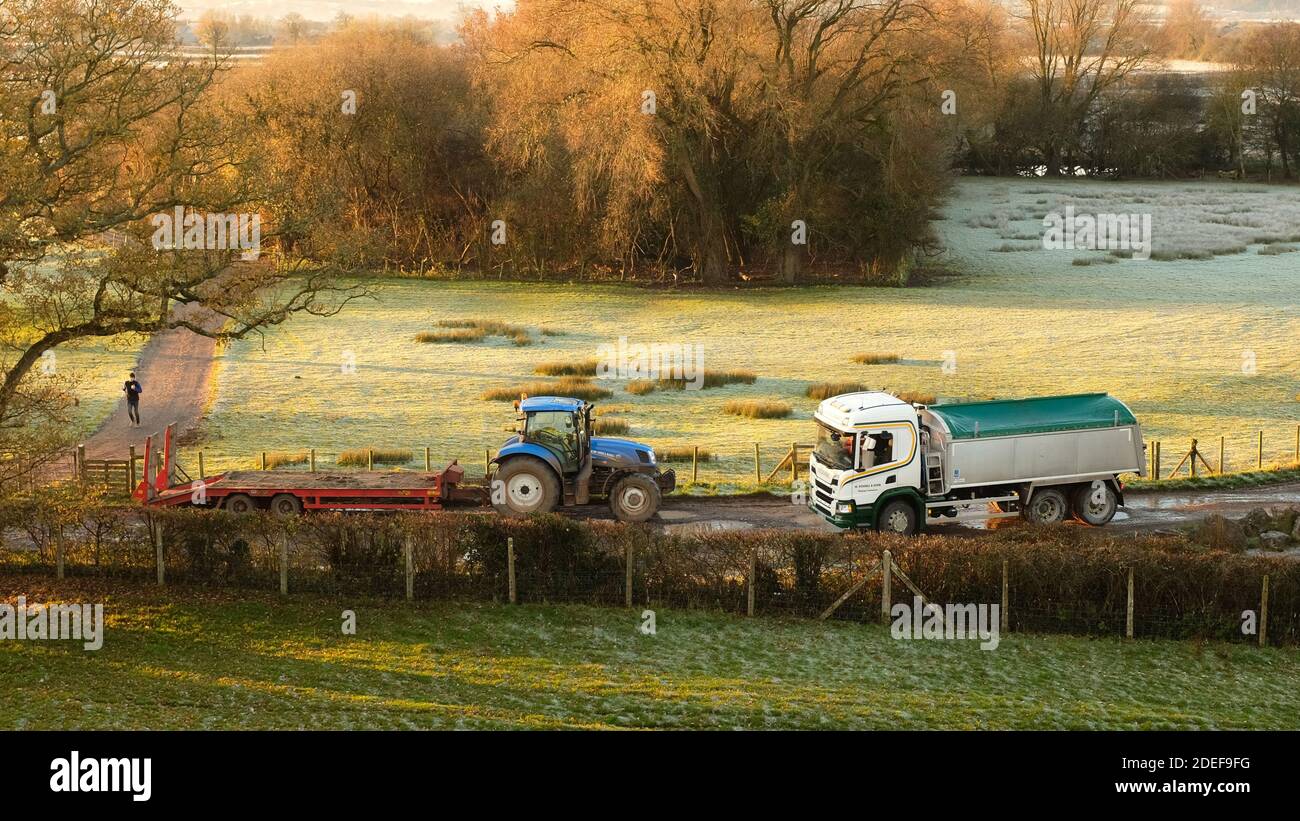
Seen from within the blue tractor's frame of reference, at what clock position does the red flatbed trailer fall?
The red flatbed trailer is roughly at 6 o'clock from the blue tractor.

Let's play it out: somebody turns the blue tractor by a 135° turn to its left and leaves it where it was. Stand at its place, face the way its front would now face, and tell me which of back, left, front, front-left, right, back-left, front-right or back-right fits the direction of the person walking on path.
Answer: front

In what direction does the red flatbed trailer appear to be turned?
to the viewer's right

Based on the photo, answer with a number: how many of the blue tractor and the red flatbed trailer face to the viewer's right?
2

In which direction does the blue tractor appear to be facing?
to the viewer's right

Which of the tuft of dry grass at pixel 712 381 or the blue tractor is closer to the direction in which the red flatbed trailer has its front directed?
the blue tractor

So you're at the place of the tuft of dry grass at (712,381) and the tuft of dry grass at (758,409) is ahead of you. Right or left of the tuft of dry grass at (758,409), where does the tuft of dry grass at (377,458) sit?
right

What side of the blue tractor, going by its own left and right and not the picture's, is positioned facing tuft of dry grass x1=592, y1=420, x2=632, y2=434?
left

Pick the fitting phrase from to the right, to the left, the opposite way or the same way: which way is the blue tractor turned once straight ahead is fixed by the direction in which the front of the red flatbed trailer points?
the same way

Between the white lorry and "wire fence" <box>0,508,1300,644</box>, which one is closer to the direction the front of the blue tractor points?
the white lorry

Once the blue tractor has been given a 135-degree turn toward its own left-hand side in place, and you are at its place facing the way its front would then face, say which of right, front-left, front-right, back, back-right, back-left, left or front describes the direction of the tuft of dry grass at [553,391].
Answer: front-right

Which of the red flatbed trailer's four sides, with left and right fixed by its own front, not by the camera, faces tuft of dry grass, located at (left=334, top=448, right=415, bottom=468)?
left

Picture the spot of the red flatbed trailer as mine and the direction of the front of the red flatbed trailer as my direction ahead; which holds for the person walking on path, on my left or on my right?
on my left
